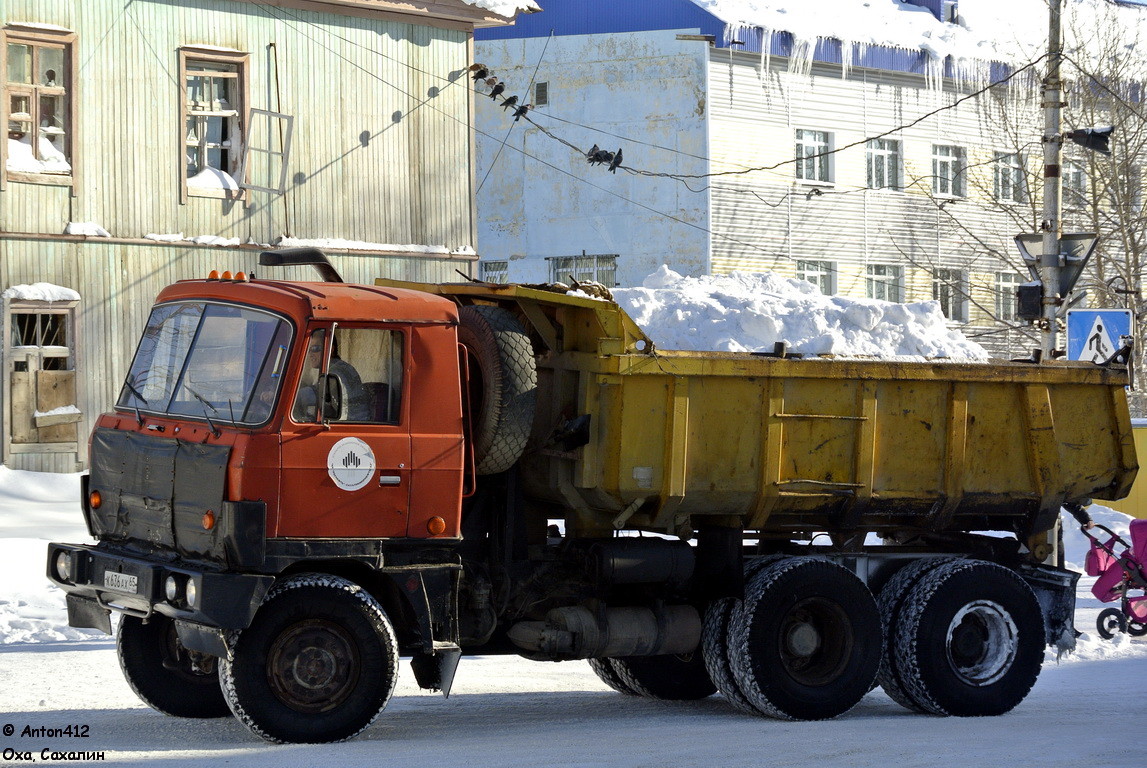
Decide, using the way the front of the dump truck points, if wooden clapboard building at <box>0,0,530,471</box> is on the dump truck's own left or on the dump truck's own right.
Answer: on the dump truck's own right

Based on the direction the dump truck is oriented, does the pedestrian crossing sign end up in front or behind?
behind

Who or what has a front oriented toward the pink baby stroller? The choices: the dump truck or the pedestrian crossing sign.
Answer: the pedestrian crossing sign

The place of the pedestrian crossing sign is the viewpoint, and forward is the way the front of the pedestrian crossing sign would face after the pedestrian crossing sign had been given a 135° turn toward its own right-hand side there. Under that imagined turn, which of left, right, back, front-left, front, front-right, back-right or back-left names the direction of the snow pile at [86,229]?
front-left

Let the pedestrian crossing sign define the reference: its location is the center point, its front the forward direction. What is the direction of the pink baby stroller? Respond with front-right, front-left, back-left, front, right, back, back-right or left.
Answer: front

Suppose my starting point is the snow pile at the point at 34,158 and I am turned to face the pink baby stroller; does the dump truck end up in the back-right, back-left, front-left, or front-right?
front-right

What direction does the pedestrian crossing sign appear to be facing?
toward the camera

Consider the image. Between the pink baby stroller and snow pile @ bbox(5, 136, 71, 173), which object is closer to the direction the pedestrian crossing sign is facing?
the pink baby stroller

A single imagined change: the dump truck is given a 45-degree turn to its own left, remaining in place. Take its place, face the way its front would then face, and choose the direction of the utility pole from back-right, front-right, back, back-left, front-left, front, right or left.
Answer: back-left

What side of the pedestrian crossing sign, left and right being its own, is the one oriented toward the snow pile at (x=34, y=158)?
right

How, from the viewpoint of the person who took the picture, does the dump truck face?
facing the viewer and to the left of the viewer

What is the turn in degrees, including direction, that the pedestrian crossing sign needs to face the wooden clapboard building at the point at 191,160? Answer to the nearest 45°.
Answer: approximately 90° to its right

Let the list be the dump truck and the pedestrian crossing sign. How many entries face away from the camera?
0
